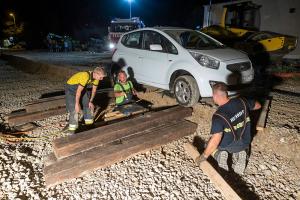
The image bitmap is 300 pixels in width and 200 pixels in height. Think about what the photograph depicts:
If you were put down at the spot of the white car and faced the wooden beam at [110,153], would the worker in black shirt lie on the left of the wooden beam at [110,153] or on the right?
left

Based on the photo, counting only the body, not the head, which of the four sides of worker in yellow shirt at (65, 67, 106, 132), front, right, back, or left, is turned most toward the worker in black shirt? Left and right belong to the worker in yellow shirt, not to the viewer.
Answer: front

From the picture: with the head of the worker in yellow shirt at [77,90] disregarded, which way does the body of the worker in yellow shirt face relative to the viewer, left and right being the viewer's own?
facing the viewer and to the right of the viewer

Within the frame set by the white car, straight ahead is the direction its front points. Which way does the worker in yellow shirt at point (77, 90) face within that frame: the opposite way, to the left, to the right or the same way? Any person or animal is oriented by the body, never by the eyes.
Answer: the same way

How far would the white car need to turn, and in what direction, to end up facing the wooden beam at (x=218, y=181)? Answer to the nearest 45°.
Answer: approximately 45° to its right

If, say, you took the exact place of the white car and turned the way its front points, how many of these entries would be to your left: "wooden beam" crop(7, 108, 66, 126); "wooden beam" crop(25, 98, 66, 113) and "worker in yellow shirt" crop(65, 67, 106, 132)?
0

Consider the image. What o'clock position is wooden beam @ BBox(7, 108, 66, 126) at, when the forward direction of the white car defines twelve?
The wooden beam is roughly at 4 o'clock from the white car.

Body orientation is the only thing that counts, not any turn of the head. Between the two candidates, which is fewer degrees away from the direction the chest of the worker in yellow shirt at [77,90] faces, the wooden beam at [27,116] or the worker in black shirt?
the worker in black shirt

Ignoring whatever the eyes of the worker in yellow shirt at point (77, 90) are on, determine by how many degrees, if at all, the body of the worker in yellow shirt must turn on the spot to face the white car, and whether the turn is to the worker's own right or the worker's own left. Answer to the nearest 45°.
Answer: approximately 45° to the worker's own left
